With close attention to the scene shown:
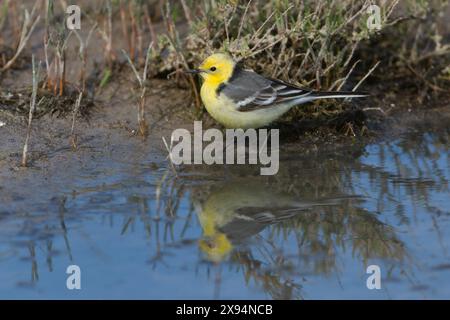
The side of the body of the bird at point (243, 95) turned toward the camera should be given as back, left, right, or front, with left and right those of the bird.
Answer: left

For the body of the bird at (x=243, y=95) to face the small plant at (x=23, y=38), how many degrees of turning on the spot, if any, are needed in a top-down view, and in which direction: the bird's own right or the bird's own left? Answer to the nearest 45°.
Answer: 0° — it already faces it
